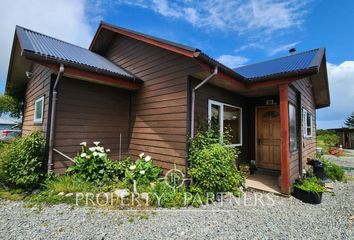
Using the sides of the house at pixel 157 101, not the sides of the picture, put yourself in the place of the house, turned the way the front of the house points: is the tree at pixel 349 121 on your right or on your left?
on your left

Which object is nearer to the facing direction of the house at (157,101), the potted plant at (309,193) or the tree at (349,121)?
the potted plant

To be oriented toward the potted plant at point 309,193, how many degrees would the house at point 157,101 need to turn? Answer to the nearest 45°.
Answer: approximately 90° to its left

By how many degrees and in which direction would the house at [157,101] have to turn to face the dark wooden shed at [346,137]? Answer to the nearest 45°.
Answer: approximately 135° to its left

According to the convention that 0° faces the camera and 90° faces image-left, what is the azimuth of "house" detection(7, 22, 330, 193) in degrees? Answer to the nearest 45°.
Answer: approximately 0°

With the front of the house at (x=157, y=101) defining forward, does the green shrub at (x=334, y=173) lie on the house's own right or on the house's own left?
on the house's own left
